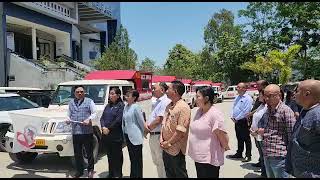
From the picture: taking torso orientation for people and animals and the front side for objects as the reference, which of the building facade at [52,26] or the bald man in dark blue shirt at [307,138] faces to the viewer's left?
the bald man in dark blue shirt

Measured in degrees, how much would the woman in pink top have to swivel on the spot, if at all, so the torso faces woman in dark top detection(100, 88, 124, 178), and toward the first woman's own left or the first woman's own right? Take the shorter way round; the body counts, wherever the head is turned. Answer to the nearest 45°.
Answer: approximately 90° to the first woman's own right

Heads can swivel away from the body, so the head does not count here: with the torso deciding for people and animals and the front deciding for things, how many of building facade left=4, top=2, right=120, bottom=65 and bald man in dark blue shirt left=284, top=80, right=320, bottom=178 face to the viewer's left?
1

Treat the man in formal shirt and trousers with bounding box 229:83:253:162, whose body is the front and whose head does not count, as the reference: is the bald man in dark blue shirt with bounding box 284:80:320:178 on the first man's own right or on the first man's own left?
on the first man's own left

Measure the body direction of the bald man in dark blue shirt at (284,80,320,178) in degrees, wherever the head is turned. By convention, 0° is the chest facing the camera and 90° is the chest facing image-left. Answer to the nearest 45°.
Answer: approximately 90°

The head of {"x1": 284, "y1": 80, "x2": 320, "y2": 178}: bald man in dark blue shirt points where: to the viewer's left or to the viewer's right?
to the viewer's left

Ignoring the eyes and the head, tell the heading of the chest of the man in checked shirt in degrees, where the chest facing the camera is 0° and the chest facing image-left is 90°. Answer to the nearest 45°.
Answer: approximately 45°
